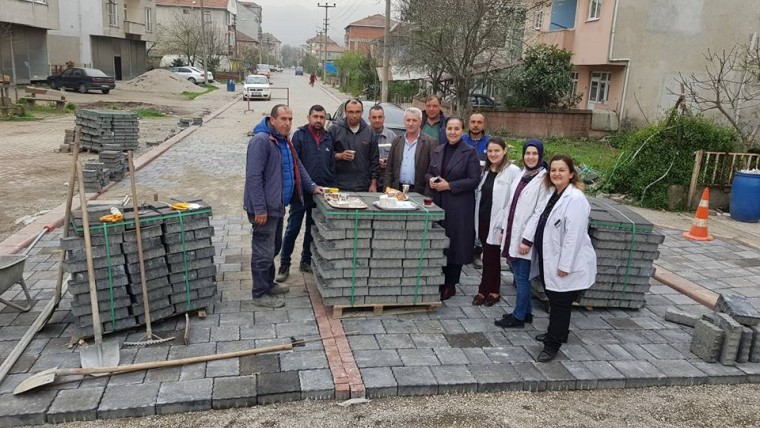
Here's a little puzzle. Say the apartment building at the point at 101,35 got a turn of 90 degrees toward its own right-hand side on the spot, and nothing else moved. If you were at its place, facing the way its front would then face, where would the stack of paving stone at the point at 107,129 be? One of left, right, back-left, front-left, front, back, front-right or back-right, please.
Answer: front-left

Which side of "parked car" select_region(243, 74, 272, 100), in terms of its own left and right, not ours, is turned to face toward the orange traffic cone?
front

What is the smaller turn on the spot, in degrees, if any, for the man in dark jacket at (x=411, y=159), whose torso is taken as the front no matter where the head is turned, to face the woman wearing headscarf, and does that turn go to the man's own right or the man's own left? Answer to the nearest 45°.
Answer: approximately 45° to the man's own left

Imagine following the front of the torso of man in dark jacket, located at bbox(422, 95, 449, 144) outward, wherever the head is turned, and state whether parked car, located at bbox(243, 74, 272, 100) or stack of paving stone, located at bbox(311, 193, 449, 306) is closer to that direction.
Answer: the stack of paving stone

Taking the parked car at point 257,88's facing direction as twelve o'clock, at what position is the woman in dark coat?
The woman in dark coat is roughly at 12 o'clock from the parked car.

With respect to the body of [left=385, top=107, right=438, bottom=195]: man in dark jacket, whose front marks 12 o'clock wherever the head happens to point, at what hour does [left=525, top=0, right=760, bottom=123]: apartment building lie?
The apartment building is roughly at 7 o'clock from the man in dark jacket.

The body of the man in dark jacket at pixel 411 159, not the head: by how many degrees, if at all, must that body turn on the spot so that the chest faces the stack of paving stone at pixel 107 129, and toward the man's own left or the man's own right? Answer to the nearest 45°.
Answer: approximately 135° to the man's own right

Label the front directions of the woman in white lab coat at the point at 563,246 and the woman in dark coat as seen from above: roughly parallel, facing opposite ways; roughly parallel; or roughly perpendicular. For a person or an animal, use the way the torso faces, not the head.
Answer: roughly parallel

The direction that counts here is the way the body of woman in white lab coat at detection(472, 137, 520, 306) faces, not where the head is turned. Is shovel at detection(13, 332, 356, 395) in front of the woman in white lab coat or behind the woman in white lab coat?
in front

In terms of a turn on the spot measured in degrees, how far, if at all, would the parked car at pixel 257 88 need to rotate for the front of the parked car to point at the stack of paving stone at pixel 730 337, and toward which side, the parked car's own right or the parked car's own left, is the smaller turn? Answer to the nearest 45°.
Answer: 0° — it already faces it

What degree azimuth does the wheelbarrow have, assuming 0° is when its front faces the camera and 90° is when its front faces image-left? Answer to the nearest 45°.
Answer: approximately 45°

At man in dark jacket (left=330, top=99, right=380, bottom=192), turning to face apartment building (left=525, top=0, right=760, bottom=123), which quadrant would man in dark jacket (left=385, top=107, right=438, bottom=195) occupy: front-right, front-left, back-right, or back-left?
front-right

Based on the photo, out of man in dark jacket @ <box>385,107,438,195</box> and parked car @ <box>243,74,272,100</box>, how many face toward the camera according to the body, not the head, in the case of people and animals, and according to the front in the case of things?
2

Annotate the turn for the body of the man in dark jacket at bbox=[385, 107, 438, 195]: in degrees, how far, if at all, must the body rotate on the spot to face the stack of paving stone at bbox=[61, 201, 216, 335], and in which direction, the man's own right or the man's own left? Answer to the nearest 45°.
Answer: approximately 45° to the man's own right

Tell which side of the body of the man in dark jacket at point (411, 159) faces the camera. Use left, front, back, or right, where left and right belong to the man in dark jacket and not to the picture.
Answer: front
